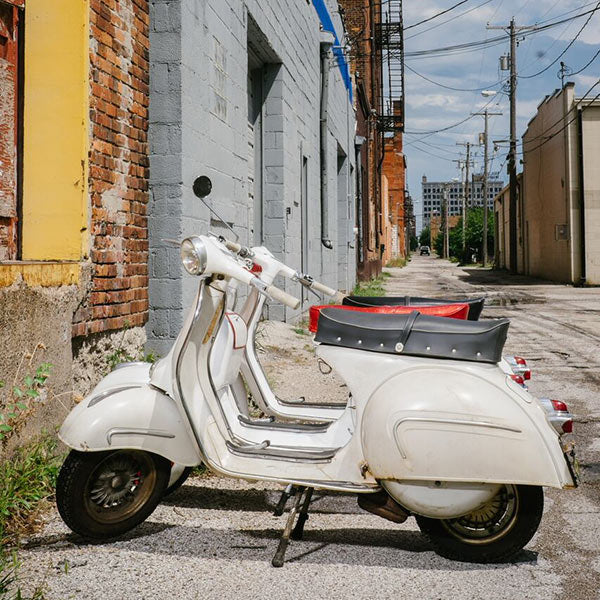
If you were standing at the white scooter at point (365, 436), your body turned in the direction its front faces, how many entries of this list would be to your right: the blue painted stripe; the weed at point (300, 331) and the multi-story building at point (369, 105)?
3

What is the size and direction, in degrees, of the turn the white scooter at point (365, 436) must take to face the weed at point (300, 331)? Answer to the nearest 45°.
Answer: approximately 90° to its right

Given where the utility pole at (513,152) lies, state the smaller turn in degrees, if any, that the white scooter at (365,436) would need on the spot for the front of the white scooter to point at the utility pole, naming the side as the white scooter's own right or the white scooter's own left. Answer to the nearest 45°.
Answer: approximately 90° to the white scooter's own right

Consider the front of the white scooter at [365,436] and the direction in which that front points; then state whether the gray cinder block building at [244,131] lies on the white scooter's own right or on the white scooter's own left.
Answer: on the white scooter's own right

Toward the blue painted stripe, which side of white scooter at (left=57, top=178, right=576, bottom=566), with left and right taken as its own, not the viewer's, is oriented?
right

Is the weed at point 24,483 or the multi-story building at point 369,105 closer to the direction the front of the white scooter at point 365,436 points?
the weed

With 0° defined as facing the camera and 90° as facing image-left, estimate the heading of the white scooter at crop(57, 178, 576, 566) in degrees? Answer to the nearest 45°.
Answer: approximately 90°

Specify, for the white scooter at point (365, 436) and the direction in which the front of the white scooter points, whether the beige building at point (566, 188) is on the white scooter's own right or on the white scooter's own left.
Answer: on the white scooter's own right
